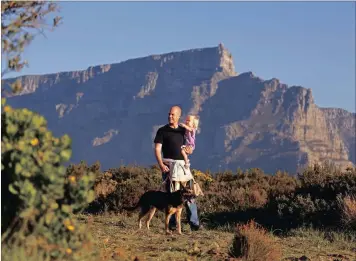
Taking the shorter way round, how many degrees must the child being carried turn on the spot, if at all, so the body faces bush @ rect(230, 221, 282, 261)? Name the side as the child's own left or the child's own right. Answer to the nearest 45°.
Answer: approximately 90° to the child's own left

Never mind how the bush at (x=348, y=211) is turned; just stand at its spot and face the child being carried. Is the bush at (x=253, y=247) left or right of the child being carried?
left

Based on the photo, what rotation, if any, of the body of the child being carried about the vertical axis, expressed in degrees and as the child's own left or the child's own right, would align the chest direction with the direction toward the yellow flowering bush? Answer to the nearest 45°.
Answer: approximately 90° to the child's own left

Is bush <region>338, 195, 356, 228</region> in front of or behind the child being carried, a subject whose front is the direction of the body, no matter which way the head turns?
behind

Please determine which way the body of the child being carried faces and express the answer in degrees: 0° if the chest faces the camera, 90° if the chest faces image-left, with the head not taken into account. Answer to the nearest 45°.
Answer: approximately 90°
